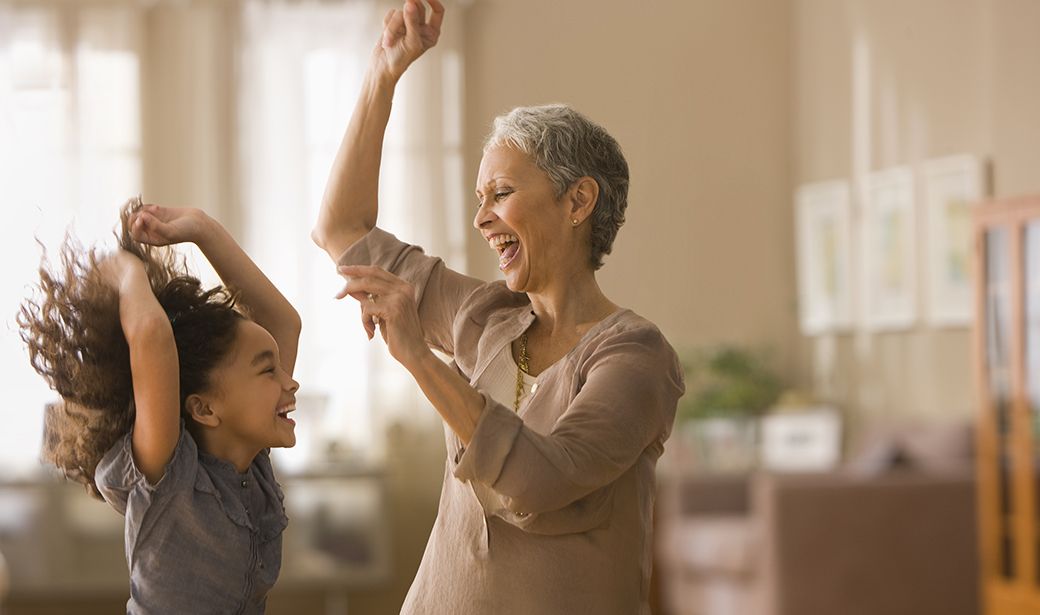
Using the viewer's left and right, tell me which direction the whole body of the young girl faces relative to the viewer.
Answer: facing the viewer and to the right of the viewer

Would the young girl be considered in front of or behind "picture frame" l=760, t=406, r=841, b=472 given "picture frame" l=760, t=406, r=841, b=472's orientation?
in front

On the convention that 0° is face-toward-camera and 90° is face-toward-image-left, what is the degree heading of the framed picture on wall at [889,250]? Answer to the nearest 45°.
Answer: approximately 45°

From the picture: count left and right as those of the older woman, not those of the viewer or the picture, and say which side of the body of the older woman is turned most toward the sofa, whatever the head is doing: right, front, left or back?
back

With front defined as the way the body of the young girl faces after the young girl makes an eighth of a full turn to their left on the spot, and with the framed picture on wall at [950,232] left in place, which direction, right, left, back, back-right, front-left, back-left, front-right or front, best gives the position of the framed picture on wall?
front-left

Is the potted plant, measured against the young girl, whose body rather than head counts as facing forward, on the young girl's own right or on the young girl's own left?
on the young girl's own left

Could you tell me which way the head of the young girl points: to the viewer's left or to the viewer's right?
to the viewer's right

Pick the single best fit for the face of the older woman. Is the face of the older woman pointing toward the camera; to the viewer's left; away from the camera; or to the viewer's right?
to the viewer's left

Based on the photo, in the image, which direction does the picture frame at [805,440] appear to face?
toward the camera

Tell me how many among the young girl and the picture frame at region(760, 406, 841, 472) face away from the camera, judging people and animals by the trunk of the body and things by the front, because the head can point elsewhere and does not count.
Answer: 0

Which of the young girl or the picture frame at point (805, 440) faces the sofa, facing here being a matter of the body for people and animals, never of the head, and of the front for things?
the picture frame
